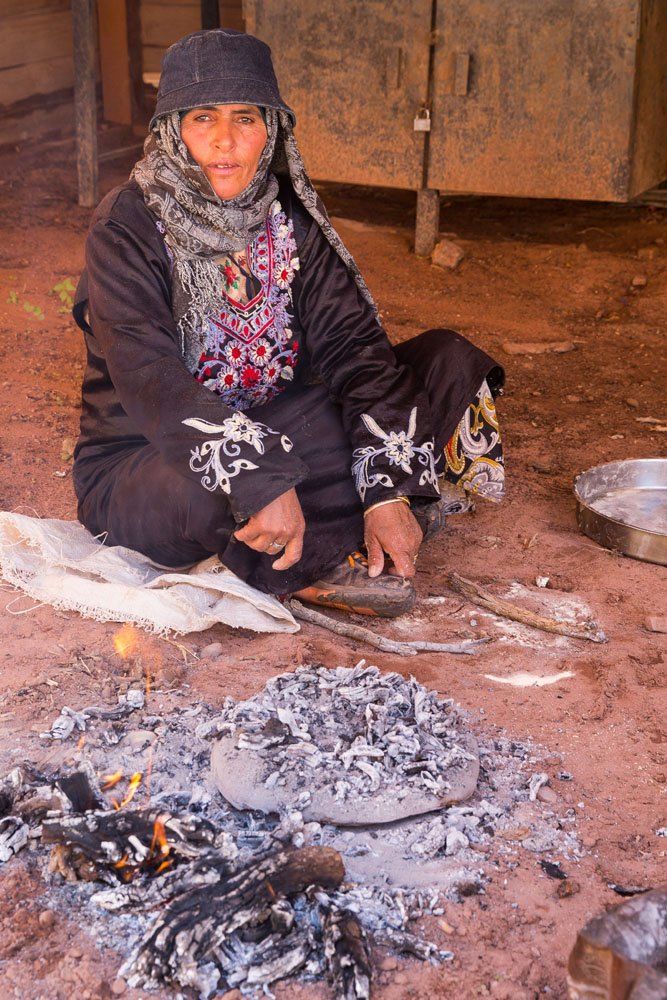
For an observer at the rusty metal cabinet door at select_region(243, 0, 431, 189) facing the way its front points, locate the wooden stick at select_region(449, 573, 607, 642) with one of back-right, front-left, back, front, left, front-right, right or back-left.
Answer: front

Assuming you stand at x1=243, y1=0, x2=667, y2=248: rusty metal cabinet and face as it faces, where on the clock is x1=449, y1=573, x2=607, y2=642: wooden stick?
The wooden stick is roughly at 12 o'clock from the rusty metal cabinet.

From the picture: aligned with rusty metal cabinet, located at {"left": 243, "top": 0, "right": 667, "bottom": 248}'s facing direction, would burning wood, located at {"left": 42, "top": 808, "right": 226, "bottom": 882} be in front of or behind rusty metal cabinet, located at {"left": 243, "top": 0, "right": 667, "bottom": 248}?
in front

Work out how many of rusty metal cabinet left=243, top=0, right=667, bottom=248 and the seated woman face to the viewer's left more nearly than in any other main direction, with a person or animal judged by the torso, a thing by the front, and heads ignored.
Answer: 0

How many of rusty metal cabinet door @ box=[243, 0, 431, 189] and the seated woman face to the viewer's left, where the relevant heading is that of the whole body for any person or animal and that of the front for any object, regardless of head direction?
0

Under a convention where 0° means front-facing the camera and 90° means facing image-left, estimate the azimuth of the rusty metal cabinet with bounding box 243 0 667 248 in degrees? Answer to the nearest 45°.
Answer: approximately 0°

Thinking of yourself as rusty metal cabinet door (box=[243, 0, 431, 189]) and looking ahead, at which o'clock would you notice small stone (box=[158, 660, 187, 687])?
The small stone is roughly at 12 o'clock from the rusty metal cabinet door.

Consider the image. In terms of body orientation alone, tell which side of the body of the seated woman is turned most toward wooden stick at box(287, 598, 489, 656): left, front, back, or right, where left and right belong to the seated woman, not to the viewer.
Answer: front

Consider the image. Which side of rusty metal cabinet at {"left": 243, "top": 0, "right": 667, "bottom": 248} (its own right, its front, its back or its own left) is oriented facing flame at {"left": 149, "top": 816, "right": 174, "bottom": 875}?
front

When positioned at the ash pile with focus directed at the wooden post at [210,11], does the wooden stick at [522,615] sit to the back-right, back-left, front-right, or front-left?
front-right

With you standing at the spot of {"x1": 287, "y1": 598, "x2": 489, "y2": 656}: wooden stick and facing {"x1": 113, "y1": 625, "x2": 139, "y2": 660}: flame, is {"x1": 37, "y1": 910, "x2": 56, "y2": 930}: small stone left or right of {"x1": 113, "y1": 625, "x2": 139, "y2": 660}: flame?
left

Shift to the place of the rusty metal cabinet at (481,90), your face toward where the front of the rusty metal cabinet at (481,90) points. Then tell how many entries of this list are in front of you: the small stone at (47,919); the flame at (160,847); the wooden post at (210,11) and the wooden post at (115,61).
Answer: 2

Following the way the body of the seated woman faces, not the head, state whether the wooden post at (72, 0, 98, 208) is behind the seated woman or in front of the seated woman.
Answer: behind

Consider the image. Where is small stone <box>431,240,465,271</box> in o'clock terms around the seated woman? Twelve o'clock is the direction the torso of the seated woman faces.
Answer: The small stone is roughly at 8 o'clock from the seated woman.

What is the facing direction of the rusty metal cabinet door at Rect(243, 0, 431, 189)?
toward the camera

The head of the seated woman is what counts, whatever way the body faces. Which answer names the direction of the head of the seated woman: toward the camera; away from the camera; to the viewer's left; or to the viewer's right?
toward the camera

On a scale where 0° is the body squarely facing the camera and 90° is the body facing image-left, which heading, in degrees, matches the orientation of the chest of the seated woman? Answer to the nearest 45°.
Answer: approximately 315°

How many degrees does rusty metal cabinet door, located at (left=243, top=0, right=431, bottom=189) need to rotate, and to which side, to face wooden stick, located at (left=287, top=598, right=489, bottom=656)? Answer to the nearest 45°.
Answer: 0° — it already faces it
